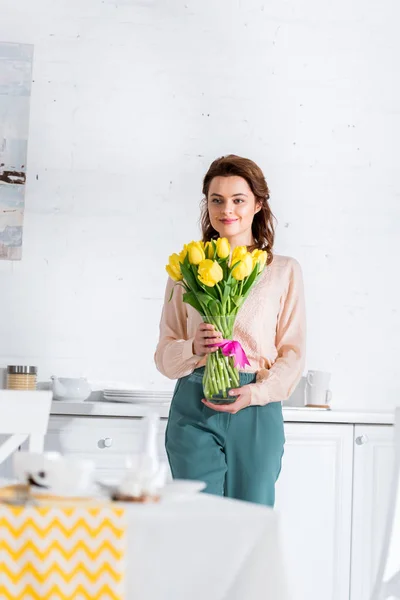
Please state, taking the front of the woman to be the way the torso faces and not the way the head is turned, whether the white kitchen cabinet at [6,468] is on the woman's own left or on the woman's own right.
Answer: on the woman's own right

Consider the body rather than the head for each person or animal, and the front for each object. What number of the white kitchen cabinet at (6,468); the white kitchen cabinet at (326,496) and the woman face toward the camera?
3

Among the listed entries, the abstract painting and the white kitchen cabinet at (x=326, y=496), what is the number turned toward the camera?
2

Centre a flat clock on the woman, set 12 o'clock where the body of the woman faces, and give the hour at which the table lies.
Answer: The table is roughly at 12 o'clock from the woman.

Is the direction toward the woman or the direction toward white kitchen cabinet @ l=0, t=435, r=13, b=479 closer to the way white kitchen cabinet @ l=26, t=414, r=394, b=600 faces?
the woman

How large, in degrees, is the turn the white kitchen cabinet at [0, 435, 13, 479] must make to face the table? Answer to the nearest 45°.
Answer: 0° — it already faces it

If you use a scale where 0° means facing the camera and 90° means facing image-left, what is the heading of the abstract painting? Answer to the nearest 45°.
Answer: approximately 0°
